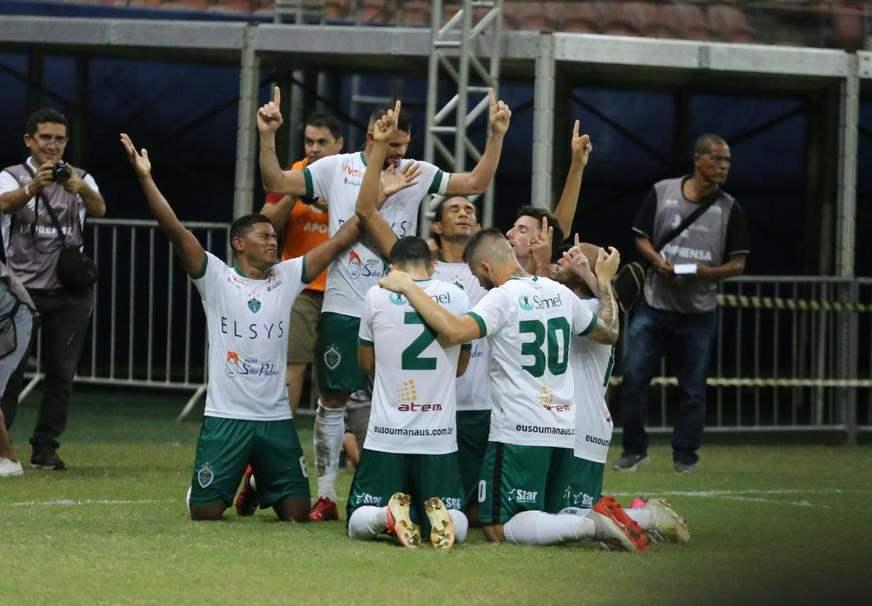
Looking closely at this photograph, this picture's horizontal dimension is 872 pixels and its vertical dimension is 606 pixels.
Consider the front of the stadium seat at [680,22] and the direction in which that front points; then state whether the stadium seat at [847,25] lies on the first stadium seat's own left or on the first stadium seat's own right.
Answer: on the first stadium seat's own left

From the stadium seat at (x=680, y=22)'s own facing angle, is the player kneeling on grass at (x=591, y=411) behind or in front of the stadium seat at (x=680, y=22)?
in front

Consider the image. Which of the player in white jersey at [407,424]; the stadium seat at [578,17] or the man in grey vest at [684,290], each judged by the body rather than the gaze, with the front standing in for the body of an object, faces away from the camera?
the player in white jersey

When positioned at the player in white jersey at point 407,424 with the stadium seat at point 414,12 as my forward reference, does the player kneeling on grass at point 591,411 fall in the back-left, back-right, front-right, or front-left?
front-right

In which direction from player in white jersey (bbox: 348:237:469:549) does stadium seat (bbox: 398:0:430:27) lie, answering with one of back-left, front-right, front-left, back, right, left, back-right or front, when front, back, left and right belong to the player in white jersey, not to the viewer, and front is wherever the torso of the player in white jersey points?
front

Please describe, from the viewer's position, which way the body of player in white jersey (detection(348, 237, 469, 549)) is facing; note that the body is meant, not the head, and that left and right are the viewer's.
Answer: facing away from the viewer

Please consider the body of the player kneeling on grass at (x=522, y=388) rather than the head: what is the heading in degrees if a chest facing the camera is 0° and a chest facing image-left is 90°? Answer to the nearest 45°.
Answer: approximately 135°

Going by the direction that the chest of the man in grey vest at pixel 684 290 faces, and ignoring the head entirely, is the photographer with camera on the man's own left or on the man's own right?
on the man's own right

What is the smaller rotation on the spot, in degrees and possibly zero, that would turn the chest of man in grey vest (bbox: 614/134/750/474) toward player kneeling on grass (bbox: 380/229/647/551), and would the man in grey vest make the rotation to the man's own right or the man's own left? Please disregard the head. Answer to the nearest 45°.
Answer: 0° — they already face them

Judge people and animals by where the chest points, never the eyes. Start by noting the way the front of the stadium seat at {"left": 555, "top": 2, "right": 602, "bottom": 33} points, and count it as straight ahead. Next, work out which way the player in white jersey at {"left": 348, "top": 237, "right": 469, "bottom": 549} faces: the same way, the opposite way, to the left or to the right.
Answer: the opposite way

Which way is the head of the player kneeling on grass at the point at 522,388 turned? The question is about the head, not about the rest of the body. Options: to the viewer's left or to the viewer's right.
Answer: to the viewer's left

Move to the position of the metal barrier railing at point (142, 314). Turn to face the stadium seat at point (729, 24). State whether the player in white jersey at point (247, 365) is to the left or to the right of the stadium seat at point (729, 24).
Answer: right

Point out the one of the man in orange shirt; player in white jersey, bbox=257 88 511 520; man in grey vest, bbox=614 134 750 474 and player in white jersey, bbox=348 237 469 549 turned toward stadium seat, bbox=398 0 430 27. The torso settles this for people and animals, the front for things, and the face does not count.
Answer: player in white jersey, bbox=348 237 469 549

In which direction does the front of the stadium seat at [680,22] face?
toward the camera

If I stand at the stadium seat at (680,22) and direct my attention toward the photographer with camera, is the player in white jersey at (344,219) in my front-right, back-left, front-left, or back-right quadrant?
front-left
